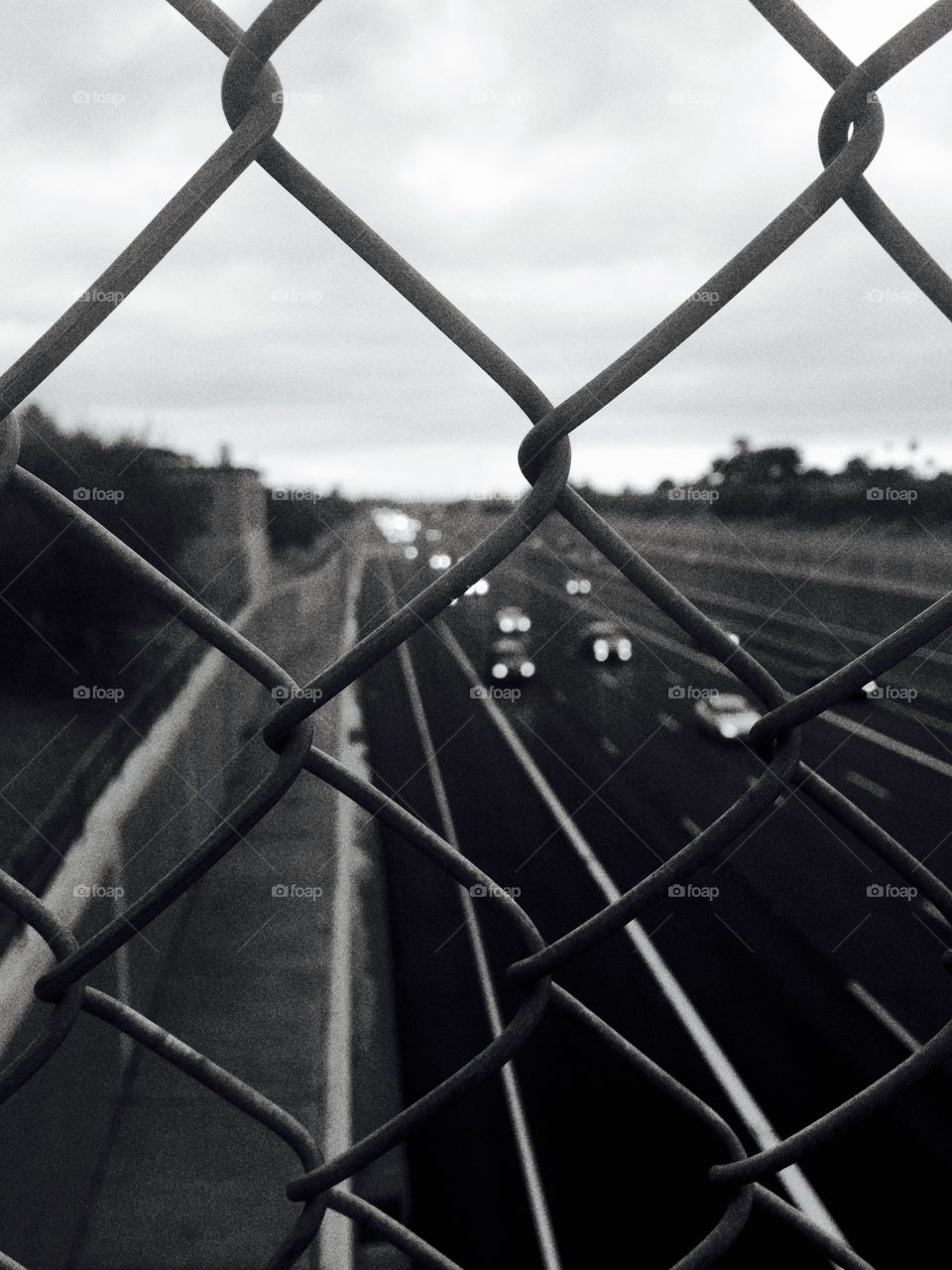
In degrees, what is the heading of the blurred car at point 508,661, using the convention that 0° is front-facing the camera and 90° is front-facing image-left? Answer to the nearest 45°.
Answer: approximately 0°

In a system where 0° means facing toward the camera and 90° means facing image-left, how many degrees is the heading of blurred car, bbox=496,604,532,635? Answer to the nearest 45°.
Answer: approximately 0°

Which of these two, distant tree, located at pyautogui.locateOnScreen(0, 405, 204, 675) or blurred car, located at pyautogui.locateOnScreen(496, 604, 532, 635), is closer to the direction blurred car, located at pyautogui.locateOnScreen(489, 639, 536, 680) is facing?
the distant tree

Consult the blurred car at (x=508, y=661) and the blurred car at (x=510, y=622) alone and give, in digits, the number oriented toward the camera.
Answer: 2

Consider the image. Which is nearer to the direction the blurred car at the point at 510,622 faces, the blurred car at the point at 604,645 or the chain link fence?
the chain link fence

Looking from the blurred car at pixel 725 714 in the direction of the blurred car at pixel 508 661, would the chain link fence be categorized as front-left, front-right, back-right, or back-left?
back-left
